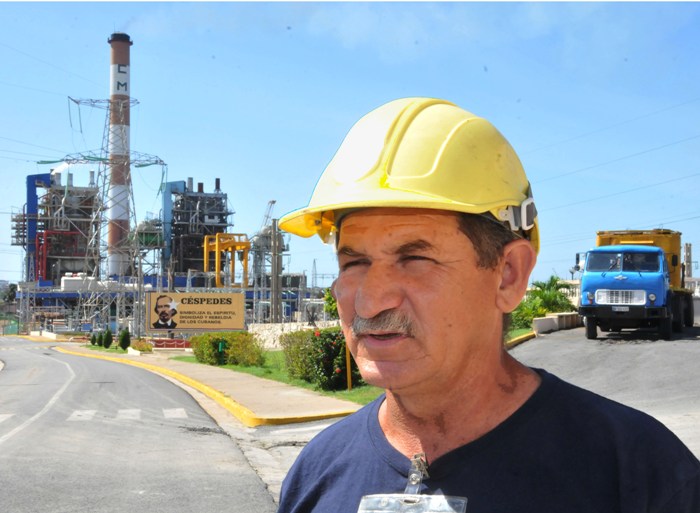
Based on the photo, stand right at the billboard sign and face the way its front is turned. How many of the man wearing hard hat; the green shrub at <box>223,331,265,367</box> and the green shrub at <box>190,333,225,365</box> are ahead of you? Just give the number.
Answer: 3

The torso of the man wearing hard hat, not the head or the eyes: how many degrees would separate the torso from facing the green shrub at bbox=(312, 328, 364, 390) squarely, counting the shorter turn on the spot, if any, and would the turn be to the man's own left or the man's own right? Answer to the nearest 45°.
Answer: approximately 135° to the man's own right

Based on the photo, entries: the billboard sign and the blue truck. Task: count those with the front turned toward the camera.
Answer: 2

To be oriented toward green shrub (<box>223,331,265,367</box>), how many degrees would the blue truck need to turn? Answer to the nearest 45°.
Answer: approximately 90° to its right

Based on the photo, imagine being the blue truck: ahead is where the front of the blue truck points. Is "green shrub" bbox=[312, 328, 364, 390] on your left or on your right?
on your right

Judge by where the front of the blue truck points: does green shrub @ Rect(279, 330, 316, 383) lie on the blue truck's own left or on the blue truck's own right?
on the blue truck's own right

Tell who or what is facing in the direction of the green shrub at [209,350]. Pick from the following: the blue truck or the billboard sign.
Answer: the billboard sign

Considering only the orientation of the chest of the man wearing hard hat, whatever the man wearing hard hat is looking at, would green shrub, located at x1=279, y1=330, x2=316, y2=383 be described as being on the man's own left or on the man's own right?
on the man's own right

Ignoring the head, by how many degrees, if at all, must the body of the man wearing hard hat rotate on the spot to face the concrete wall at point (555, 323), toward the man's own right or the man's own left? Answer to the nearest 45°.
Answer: approximately 135° to the man's own right

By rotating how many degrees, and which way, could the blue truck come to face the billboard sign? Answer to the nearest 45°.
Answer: approximately 135° to its right

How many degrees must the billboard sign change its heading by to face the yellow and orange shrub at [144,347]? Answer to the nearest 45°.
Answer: approximately 45° to its right
